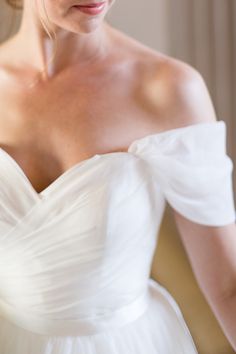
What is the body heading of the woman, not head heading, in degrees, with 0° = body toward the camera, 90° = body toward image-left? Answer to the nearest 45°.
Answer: approximately 45°
